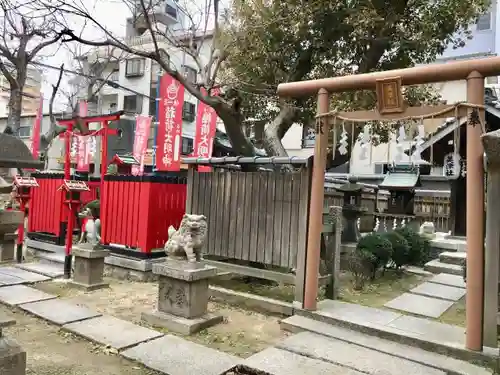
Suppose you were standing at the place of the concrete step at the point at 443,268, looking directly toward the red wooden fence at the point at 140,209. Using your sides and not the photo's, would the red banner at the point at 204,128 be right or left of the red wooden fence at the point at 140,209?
right

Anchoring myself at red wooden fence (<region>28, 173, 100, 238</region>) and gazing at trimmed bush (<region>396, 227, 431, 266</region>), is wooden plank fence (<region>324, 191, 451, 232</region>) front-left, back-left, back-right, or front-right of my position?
front-left

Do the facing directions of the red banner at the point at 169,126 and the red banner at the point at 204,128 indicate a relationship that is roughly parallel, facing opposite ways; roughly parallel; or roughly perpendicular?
roughly parallel

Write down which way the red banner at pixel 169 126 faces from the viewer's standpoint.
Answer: facing the viewer

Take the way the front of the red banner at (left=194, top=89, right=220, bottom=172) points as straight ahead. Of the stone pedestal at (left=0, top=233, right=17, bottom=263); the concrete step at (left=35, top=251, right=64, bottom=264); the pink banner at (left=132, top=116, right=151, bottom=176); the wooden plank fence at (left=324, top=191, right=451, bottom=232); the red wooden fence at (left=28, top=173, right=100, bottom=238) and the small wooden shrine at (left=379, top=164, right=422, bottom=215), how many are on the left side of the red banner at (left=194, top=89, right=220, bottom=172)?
2

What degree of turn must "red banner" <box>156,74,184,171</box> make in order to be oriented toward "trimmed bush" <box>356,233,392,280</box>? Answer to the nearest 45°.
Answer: approximately 45° to its left

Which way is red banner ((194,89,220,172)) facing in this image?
toward the camera

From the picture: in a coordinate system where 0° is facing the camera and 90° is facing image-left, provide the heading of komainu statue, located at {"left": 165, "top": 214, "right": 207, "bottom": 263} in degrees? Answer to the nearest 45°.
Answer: approximately 315°

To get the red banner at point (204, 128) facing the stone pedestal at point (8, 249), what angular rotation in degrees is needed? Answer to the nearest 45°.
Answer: approximately 45° to its right

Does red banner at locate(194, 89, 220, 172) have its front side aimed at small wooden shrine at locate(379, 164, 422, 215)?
no

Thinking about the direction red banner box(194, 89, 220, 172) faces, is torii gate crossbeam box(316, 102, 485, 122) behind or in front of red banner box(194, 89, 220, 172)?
in front

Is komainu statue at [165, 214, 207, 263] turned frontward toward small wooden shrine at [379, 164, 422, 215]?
no

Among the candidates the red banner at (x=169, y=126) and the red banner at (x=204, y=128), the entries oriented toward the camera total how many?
2

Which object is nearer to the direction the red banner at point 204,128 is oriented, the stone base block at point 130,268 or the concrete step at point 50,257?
the stone base block

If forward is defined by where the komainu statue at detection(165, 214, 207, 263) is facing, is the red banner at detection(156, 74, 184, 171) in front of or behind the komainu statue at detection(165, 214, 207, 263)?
behind

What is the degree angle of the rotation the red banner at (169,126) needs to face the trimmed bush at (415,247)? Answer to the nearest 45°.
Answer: approximately 45° to its left
